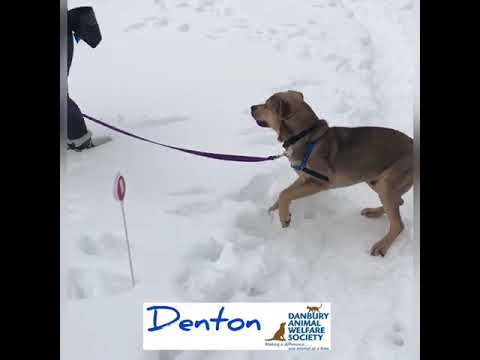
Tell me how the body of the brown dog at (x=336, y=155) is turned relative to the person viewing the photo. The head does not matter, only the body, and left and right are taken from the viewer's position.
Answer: facing to the left of the viewer
